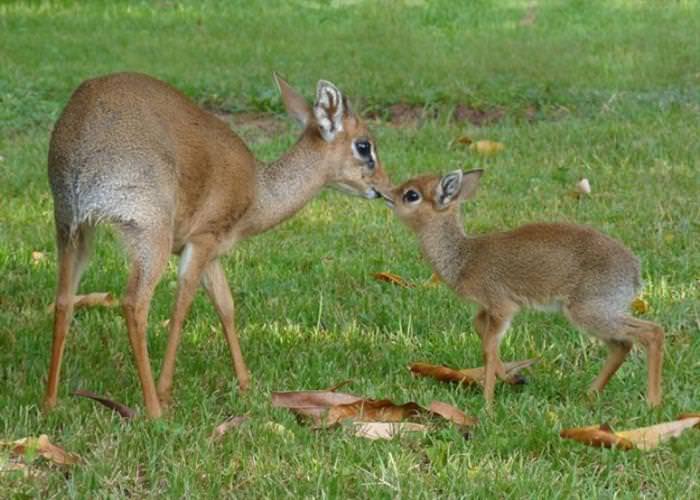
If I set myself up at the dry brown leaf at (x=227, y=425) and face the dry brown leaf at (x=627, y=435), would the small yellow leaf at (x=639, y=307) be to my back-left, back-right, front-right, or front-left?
front-left

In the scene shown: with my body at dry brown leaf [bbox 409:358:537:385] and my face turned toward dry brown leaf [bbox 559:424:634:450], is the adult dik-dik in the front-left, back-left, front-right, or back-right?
back-right

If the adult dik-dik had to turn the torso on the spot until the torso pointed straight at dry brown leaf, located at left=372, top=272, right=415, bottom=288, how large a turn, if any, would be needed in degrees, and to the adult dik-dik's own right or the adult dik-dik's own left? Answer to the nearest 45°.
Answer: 0° — it already faces it

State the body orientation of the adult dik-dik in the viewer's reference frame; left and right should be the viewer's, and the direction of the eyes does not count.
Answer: facing away from the viewer and to the right of the viewer

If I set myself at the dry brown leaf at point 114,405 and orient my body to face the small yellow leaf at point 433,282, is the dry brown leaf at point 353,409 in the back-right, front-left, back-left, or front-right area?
front-right

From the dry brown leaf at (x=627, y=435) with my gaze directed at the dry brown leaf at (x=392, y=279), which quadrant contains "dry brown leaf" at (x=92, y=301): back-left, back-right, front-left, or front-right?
front-left

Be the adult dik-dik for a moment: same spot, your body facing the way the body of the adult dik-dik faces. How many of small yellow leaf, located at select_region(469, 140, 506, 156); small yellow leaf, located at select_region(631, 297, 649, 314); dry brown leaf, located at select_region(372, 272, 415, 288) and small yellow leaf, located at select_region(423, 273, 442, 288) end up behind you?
0

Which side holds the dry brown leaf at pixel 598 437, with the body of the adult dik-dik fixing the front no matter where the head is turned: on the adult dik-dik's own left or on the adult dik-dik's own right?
on the adult dik-dik's own right

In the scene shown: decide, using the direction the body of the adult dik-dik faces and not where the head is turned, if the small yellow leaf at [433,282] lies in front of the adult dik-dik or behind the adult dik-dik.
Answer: in front

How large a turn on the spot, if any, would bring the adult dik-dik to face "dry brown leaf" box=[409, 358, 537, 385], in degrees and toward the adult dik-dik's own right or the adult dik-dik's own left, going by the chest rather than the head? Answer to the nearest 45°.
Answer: approximately 45° to the adult dik-dik's own right

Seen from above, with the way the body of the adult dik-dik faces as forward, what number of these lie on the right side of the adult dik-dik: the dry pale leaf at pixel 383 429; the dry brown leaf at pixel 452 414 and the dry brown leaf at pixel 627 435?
3
